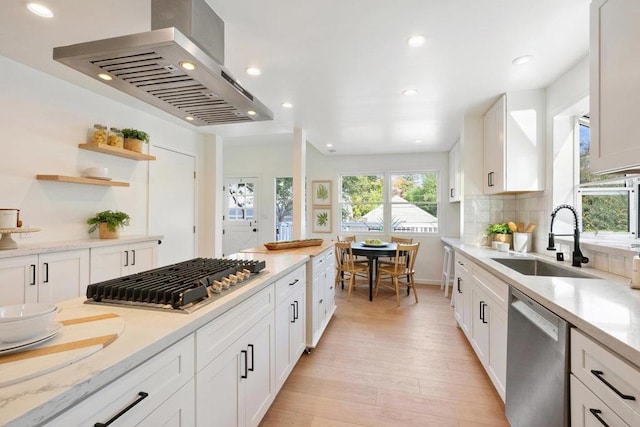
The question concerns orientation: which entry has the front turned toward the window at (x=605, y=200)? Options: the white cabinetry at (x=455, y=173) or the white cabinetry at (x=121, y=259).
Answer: the white cabinetry at (x=121, y=259)

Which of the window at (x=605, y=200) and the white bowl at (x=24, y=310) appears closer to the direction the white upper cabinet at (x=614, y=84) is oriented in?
the white bowl

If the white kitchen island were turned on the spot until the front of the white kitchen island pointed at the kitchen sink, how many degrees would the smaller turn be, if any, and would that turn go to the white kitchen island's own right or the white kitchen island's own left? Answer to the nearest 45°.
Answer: approximately 45° to the white kitchen island's own left

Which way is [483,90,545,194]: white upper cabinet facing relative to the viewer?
to the viewer's left

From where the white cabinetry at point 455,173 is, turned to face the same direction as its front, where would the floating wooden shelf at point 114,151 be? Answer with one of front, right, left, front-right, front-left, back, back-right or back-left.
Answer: front-left

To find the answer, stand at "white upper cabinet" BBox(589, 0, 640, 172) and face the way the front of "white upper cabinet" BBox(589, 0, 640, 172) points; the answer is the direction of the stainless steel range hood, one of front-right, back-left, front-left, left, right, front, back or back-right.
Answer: front

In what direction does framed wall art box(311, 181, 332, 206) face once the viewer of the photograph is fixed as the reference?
facing the viewer

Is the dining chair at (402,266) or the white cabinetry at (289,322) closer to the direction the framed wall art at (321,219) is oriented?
the white cabinetry

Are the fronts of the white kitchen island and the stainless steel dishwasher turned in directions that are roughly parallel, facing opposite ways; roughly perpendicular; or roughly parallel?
roughly parallel, facing opposite ways

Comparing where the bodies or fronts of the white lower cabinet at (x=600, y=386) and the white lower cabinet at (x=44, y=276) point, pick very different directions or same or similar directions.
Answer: very different directions

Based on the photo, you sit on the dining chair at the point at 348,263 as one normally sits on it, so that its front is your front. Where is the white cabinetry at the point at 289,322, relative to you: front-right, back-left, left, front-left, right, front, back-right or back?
back-right

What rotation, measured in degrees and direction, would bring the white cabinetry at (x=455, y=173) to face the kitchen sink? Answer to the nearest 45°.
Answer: approximately 90° to its left

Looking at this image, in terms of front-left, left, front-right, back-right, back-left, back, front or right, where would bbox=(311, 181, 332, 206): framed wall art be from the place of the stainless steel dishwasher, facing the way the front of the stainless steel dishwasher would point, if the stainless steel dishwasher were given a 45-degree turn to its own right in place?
front-right

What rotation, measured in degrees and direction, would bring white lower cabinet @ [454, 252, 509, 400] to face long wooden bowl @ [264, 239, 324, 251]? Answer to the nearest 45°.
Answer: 0° — it already faces it

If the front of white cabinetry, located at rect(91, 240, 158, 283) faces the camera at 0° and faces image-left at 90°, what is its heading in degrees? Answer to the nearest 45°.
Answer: approximately 315°

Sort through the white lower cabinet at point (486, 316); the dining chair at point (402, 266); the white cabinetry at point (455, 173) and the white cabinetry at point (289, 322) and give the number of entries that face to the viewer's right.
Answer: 1

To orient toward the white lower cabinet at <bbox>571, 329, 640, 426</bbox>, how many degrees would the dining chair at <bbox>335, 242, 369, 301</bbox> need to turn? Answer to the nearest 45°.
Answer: approximately 135° to its right
